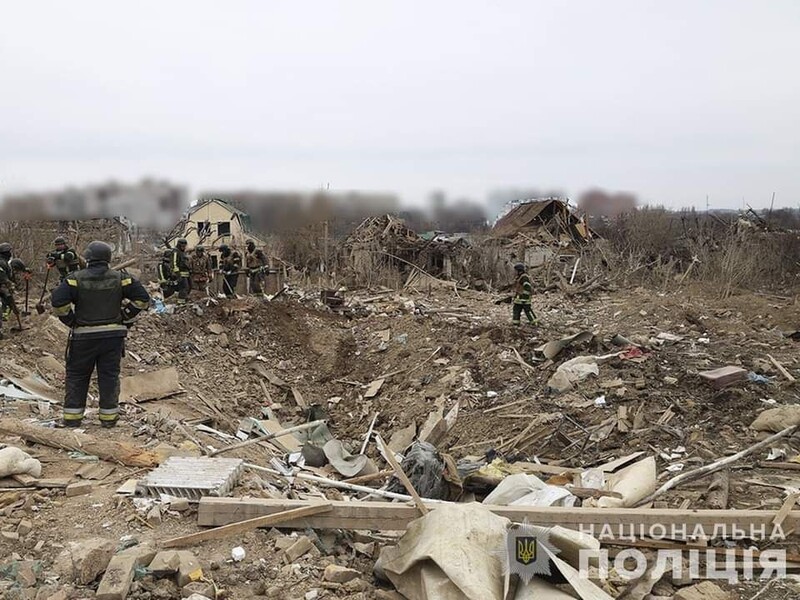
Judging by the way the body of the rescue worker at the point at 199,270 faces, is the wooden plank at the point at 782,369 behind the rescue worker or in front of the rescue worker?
in front

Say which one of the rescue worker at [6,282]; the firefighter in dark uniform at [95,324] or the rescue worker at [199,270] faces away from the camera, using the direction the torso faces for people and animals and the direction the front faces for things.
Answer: the firefighter in dark uniform

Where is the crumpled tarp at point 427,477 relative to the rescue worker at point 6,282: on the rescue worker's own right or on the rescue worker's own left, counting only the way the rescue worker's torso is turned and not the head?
on the rescue worker's own right

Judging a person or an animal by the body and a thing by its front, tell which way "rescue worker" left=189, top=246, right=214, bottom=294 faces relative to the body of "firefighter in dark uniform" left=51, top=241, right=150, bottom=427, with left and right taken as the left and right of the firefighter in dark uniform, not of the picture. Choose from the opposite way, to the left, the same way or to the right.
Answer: the opposite way

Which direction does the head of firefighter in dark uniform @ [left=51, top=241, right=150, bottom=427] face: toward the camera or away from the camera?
away from the camera

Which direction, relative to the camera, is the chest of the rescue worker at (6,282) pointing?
to the viewer's right

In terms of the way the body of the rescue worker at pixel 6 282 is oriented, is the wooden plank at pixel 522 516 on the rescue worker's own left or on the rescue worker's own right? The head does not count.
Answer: on the rescue worker's own right

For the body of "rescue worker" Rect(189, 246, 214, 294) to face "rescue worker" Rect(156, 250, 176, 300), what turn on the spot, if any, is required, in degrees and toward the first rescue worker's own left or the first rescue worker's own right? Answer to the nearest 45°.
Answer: approximately 45° to the first rescue worker's own right

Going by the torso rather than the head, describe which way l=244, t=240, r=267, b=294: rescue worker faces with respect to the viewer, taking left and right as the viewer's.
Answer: facing the viewer and to the left of the viewer

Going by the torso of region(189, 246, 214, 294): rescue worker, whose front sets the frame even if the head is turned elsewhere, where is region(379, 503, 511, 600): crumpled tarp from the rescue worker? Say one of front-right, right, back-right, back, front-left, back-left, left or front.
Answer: front

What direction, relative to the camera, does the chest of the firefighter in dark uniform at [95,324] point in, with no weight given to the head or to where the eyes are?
away from the camera

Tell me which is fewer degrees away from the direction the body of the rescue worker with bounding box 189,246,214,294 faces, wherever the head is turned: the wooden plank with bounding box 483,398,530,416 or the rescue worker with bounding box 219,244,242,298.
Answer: the wooden plank

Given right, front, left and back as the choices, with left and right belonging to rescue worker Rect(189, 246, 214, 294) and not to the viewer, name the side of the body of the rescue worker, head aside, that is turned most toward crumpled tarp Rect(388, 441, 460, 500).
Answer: front

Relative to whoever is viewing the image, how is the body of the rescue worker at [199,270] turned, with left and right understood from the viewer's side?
facing the viewer

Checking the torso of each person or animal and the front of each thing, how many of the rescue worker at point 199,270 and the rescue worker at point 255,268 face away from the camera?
0
